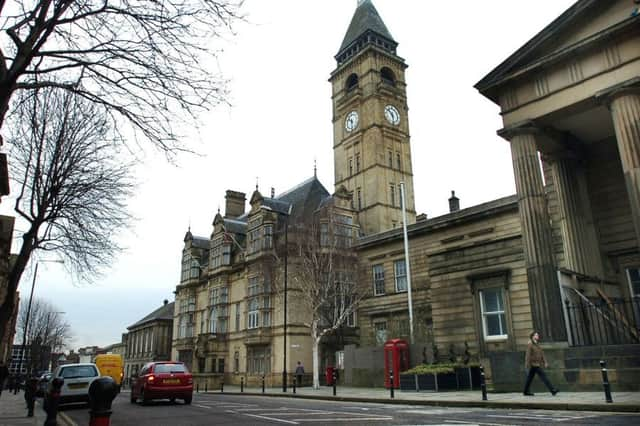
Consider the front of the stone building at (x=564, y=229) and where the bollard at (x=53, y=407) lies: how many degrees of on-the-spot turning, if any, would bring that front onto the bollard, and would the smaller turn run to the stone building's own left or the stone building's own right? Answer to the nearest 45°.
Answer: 0° — it already faces it

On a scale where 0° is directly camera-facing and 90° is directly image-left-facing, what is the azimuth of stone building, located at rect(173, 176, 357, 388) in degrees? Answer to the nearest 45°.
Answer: approximately 45°

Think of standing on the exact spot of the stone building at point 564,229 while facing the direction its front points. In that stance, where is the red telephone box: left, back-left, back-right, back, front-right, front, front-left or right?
right

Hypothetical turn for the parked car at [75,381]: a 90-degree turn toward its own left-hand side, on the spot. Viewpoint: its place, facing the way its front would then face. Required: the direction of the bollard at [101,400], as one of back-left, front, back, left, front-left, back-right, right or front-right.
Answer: left

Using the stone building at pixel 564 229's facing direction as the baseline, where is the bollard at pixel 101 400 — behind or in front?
in front

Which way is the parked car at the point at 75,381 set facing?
away from the camera

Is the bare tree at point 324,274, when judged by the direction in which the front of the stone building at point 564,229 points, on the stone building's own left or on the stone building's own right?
on the stone building's own right

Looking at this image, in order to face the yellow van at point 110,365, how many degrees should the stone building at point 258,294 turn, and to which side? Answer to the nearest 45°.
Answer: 0° — it already faces it

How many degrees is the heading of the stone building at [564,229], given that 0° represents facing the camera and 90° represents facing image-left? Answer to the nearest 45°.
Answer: approximately 45°
